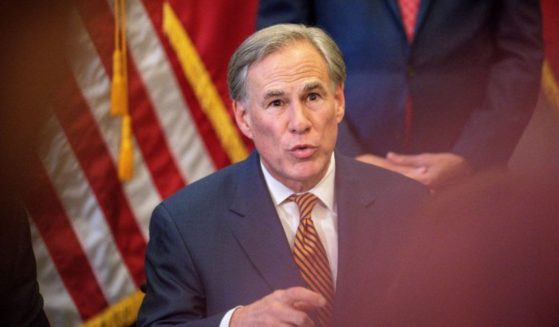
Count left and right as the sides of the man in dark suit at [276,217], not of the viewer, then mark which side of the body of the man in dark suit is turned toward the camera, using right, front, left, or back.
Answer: front

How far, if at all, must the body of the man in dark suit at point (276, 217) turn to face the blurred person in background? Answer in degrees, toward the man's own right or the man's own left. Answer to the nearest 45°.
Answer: approximately 135° to the man's own left

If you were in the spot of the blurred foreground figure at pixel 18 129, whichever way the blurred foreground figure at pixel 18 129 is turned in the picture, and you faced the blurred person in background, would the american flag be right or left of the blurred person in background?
left

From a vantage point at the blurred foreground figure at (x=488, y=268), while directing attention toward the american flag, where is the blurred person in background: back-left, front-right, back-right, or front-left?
front-right

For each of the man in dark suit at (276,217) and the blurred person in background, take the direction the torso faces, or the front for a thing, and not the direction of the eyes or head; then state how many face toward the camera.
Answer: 2

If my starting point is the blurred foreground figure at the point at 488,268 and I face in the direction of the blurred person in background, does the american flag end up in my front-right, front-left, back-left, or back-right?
front-left

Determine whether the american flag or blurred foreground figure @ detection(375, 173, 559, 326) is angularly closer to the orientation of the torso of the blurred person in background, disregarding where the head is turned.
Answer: the blurred foreground figure

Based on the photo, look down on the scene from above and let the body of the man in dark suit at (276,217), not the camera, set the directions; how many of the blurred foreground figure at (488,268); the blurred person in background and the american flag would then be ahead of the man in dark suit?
1

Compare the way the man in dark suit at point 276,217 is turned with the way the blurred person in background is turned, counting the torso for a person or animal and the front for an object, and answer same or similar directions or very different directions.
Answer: same or similar directions

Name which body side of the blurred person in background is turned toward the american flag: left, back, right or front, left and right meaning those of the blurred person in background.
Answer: right

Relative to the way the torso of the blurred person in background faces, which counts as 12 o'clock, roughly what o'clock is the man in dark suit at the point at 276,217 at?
The man in dark suit is roughly at 1 o'clock from the blurred person in background.

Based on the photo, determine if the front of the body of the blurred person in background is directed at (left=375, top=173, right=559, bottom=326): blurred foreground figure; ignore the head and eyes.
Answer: yes

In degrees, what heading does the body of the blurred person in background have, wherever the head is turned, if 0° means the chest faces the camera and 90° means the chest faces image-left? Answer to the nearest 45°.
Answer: approximately 0°

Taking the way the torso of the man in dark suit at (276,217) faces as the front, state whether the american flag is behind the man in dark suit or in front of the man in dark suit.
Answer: behind

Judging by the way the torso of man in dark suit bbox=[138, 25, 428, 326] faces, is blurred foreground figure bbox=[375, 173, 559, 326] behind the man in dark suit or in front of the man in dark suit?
in front
